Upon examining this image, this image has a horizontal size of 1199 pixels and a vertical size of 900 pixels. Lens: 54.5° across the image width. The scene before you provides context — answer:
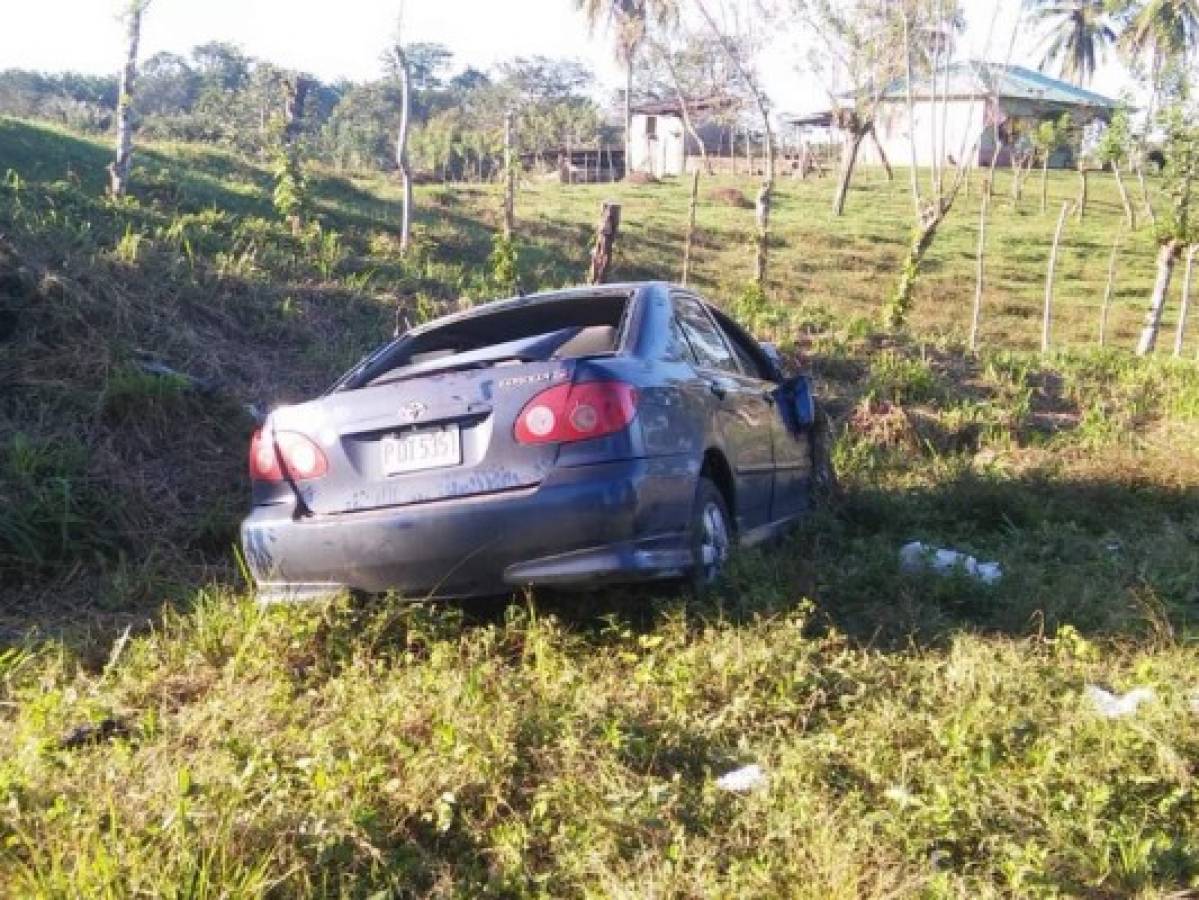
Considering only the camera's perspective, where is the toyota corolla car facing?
facing away from the viewer and to the right of the viewer

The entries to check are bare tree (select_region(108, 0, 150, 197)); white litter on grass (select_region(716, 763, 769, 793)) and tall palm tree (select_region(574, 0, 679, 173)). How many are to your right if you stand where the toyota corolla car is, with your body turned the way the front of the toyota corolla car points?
1

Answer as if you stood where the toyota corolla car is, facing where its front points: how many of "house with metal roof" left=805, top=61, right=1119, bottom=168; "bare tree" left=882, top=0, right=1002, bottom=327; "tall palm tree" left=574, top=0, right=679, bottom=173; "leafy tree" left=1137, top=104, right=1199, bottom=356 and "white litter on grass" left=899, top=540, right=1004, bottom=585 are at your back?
0

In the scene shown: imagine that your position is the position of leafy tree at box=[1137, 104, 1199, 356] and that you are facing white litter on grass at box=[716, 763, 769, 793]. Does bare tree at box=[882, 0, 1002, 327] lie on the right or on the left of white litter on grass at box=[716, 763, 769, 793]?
right

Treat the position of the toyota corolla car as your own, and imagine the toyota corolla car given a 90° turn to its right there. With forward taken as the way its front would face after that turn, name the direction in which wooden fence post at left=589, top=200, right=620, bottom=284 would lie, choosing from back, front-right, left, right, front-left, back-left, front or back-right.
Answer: back-left

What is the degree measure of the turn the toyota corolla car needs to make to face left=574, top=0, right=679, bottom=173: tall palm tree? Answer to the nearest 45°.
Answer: approximately 45° to its left

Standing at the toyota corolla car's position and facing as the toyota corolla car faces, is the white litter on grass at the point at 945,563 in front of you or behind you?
in front

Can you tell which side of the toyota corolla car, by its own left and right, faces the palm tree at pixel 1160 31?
front

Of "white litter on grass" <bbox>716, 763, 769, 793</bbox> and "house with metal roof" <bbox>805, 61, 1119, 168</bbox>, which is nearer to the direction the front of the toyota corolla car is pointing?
the house with metal roof

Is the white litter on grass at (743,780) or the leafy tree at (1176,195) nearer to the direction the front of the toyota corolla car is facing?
the leafy tree

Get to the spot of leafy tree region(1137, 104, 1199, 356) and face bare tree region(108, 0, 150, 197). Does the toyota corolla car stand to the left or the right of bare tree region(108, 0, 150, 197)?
left

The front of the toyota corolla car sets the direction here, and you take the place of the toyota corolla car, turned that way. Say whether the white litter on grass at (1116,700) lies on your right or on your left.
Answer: on your right

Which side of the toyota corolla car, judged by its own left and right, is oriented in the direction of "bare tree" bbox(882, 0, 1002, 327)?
front

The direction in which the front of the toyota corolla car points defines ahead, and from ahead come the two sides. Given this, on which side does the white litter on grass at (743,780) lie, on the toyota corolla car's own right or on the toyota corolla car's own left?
on the toyota corolla car's own right

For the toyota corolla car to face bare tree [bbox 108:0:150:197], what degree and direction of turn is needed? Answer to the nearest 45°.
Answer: approximately 90° to its left
